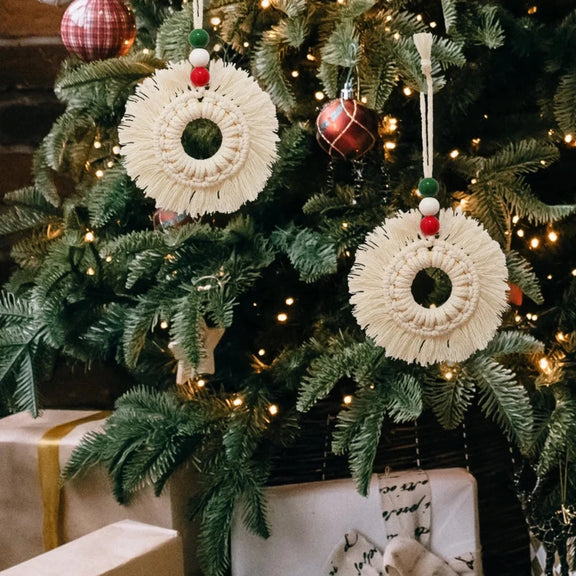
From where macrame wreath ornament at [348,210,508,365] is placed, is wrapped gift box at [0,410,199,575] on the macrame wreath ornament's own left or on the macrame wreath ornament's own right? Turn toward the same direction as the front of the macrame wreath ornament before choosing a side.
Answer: on the macrame wreath ornament's own right

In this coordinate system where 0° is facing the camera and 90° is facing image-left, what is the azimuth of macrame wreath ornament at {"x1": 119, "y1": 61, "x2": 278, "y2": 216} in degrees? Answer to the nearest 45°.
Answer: approximately 0°

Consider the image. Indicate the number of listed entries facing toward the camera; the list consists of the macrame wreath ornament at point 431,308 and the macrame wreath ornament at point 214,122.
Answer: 2
